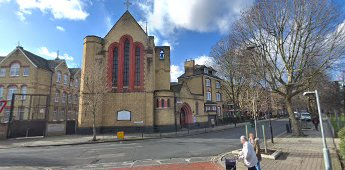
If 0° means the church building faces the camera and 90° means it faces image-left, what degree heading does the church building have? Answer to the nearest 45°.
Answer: approximately 0°

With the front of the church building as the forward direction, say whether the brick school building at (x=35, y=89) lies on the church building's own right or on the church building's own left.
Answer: on the church building's own right
